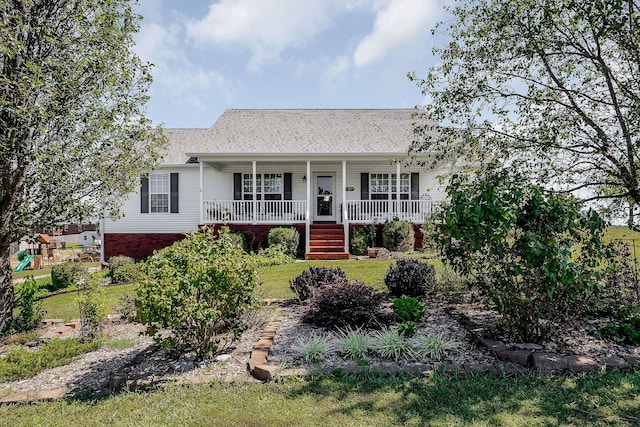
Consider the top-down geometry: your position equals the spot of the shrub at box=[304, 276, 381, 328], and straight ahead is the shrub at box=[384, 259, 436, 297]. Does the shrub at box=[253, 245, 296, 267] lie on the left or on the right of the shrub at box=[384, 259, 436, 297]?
left

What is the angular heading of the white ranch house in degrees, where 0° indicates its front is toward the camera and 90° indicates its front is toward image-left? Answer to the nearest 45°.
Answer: approximately 0°

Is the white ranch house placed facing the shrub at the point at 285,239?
yes

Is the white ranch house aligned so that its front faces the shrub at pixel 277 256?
yes

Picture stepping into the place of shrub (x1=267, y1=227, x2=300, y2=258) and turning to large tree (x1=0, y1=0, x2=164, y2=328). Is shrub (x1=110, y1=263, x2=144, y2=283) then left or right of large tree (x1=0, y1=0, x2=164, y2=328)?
right

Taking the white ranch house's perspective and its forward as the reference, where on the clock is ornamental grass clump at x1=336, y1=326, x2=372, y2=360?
The ornamental grass clump is roughly at 12 o'clock from the white ranch house.

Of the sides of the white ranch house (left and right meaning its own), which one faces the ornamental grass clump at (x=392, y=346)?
front

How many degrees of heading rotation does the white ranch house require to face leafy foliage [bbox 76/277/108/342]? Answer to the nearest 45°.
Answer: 0° — it already faces it

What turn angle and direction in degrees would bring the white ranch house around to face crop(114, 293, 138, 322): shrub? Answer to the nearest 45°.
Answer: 0° — it already faces it

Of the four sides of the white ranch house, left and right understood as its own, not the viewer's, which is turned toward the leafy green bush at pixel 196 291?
front

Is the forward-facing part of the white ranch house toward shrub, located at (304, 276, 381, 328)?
yes

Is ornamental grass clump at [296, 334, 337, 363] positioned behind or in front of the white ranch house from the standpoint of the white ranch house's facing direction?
in front

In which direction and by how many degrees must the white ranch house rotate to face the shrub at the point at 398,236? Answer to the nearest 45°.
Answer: approximately 45° to its left

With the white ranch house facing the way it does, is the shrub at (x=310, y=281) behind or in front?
in front
